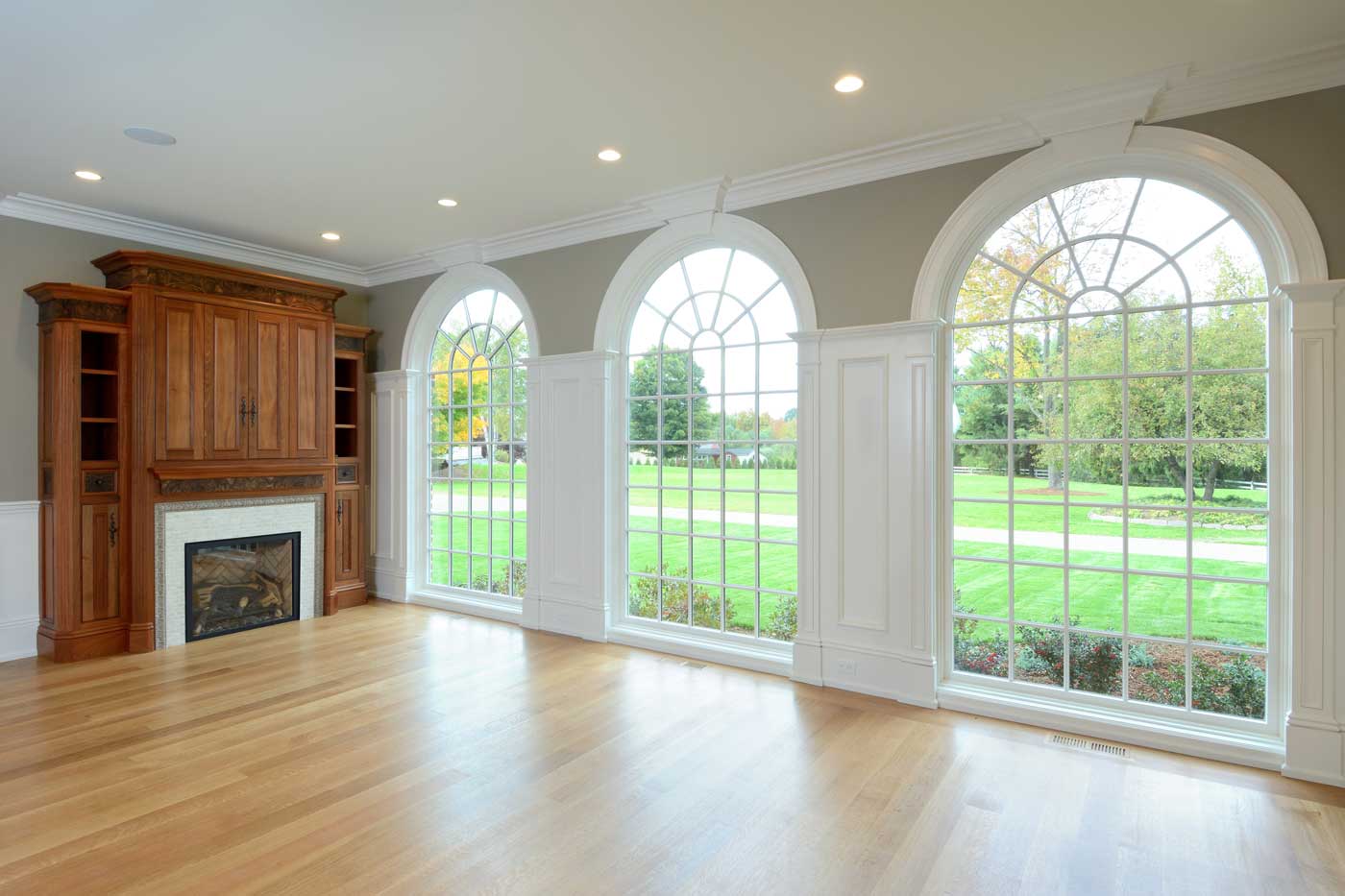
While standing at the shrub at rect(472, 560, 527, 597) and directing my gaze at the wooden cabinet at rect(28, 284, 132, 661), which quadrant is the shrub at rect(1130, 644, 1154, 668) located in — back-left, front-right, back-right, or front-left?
back-left

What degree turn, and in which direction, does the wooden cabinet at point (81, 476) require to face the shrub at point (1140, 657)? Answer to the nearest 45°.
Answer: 0° — it already faces it

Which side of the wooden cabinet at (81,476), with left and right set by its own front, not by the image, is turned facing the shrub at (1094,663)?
front

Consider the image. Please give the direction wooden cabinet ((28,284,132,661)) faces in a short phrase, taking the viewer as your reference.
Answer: facing the viewer and to the right of the viewer

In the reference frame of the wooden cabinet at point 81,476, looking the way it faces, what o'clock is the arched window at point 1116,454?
The arched window is roughly at 12 o'clock from the wooden cabinet.

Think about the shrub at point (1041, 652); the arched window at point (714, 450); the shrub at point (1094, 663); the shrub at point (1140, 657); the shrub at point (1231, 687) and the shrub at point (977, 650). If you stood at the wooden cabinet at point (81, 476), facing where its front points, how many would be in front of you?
6

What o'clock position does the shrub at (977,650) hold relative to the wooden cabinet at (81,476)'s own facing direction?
The shrub is roughly at 12 o'clock from the wooden cabinet.

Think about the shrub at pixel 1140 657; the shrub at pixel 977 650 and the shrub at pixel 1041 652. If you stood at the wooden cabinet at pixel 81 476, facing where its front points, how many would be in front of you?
3

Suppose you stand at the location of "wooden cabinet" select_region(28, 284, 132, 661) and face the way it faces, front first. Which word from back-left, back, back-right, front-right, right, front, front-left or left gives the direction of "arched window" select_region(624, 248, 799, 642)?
front

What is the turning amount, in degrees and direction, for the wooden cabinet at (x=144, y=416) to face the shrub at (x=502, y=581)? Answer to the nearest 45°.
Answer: approximately 45° to its left
